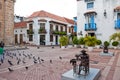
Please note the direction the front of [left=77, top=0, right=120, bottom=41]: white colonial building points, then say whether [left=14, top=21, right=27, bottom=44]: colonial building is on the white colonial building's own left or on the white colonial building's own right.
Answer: on the white colonial building's own right

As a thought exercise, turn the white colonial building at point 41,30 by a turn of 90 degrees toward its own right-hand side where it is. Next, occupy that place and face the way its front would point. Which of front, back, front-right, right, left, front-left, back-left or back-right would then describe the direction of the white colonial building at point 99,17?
back-left

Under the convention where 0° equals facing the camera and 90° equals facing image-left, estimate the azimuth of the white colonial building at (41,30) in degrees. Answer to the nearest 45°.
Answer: approximately 0°

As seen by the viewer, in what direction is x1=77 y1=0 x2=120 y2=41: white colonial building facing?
toward the camera
